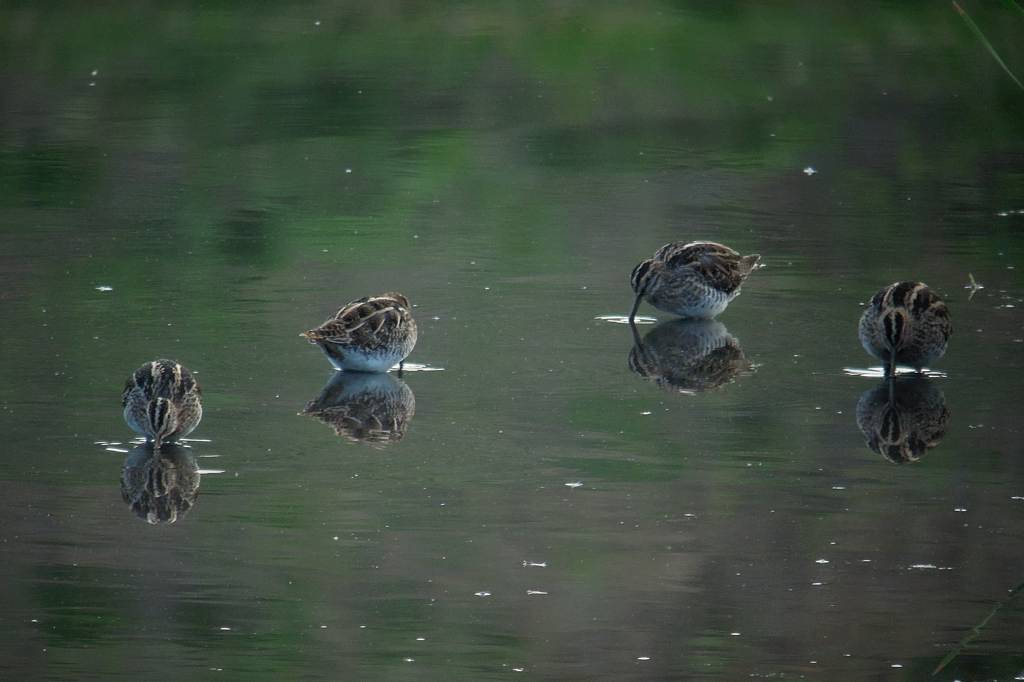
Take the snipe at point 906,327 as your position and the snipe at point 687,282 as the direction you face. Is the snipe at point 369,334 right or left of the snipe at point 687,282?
left

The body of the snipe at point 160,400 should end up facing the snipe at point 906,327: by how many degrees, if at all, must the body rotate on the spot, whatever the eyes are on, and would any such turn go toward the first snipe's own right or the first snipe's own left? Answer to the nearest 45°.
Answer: approximately 90° to the first snipe's own left

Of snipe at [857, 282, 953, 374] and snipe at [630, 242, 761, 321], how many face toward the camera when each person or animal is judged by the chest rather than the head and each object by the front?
1

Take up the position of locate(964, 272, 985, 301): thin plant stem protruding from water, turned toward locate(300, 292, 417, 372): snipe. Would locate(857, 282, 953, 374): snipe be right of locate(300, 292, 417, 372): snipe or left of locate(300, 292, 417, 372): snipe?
left

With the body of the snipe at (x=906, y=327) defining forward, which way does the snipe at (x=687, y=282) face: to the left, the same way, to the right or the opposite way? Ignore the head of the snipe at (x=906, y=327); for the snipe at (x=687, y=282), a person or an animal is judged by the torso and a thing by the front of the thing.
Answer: to the right

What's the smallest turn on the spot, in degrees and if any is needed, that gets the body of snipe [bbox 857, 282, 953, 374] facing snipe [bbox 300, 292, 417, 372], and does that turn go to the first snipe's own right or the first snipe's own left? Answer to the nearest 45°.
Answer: approximately 90° to the first snipe's own right

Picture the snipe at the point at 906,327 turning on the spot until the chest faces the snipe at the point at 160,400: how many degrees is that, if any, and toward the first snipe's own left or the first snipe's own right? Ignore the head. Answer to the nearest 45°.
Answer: approximately 45° to the first snipe's own right

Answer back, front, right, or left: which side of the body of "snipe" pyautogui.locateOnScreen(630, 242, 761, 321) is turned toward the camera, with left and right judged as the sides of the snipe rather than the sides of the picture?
left

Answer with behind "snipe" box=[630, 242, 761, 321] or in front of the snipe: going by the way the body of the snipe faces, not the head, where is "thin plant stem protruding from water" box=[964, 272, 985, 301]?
behind

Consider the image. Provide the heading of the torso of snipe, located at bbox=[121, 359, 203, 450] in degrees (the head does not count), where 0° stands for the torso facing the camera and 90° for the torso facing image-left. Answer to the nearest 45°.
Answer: approximately 0°

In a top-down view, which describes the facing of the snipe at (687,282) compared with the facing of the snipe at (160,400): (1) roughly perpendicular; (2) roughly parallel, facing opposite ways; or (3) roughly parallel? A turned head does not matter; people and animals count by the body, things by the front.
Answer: roughly perpendicular

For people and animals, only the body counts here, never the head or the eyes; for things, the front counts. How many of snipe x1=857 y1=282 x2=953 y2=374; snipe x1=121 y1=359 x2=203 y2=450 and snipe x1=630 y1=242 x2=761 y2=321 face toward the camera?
2
